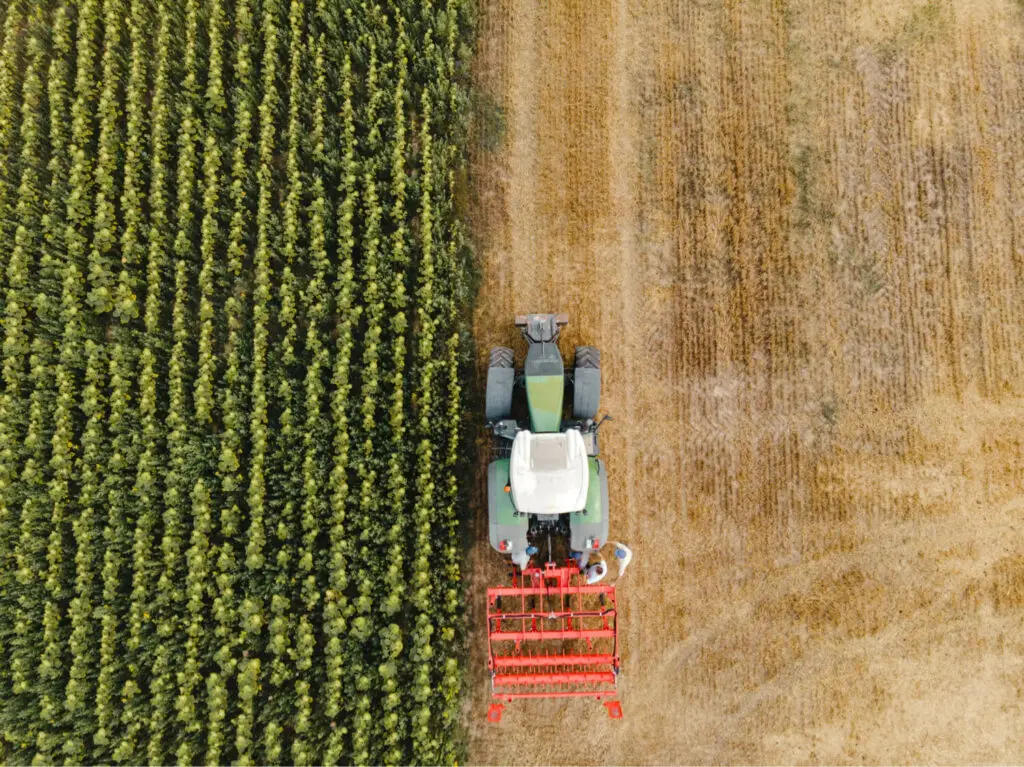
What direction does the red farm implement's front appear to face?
away from the camera

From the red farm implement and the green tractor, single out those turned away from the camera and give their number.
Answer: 2

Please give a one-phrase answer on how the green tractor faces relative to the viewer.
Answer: facing away from the viewer
